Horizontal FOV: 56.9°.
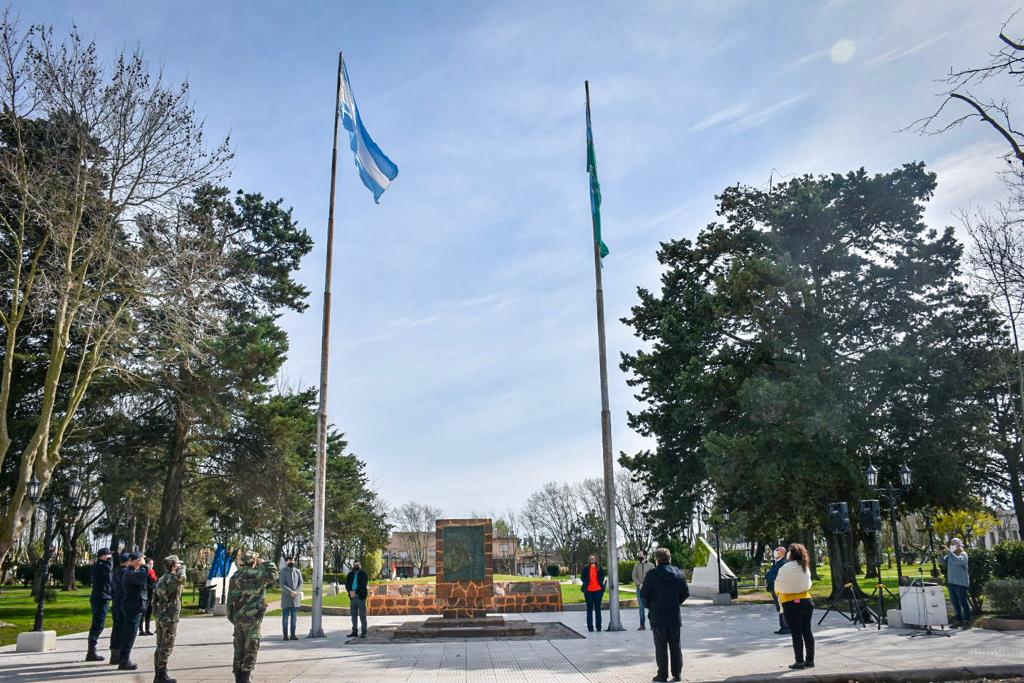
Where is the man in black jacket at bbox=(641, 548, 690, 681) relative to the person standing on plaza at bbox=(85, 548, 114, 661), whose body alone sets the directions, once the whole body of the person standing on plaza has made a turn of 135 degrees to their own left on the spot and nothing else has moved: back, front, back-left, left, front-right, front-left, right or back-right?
back

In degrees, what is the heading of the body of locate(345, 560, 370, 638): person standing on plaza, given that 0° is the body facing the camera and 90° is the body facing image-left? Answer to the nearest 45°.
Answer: approximately 45°

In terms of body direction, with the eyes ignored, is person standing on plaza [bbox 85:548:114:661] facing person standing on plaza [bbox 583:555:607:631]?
yes

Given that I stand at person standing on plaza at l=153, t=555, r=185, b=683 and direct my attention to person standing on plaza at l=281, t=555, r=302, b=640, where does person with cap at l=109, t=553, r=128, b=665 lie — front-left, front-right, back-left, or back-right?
front-left

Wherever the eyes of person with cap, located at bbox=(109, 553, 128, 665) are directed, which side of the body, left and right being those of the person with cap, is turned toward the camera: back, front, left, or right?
right

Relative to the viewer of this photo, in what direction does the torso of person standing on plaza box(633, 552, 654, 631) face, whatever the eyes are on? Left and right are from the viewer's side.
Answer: facing the viewer and to the left of the viewer

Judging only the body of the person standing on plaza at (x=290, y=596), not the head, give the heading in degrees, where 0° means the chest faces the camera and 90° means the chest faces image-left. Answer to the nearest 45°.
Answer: approximately 315°

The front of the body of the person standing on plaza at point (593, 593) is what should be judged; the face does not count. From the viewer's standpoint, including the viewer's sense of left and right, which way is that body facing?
facing the viewer

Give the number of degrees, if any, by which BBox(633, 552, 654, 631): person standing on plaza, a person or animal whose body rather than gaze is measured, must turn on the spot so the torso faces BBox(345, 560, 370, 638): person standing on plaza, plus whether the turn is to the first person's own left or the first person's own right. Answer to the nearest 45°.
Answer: approximately 45° to the first person's own right

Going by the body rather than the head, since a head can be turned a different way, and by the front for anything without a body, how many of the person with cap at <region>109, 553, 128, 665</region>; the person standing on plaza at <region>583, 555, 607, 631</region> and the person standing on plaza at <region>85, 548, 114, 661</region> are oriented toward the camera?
1

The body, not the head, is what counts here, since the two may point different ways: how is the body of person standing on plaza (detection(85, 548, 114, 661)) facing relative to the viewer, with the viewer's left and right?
facing to the right of the viewer

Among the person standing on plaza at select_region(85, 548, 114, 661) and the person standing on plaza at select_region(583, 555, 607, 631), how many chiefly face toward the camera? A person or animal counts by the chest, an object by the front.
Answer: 1

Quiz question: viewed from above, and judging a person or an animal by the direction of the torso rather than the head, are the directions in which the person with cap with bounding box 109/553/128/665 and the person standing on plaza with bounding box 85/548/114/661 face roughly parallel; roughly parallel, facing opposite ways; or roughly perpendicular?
roughly parallel

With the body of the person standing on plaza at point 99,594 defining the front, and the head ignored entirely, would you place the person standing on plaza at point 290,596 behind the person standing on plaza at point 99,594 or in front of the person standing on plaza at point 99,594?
in front

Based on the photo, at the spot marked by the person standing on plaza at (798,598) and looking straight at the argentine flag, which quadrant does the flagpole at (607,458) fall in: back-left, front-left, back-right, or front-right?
front-right

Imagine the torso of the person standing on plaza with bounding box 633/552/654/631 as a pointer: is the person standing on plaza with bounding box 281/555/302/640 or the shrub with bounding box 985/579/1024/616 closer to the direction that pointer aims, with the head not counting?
the person standing on plaza
